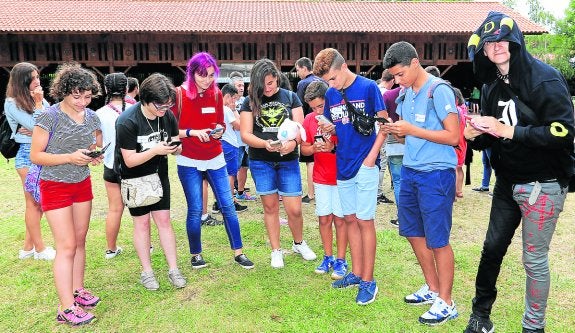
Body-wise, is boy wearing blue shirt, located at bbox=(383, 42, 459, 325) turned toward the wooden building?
no

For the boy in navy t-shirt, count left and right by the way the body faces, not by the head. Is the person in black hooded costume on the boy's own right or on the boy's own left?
on the boy's own left

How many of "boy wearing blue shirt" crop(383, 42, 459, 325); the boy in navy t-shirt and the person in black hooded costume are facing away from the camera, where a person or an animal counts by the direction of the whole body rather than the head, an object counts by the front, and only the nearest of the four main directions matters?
0

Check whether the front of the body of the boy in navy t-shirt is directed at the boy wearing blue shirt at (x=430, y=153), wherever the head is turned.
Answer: no

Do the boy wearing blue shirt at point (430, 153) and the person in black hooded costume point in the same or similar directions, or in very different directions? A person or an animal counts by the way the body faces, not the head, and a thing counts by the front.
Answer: same or similar directions

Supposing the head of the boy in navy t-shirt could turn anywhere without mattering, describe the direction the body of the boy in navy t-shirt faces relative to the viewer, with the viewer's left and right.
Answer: facing the viewer and to the left of the viewer

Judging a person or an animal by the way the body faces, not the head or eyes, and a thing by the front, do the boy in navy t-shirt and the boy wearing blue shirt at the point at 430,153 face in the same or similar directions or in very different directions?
same or similar directions

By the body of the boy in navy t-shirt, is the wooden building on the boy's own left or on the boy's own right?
on the boy's own right

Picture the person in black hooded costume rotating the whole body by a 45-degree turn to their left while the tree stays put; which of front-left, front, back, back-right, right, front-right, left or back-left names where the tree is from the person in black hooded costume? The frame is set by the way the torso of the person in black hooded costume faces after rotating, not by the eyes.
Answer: back

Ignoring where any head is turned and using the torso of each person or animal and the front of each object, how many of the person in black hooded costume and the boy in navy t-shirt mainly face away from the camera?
0
